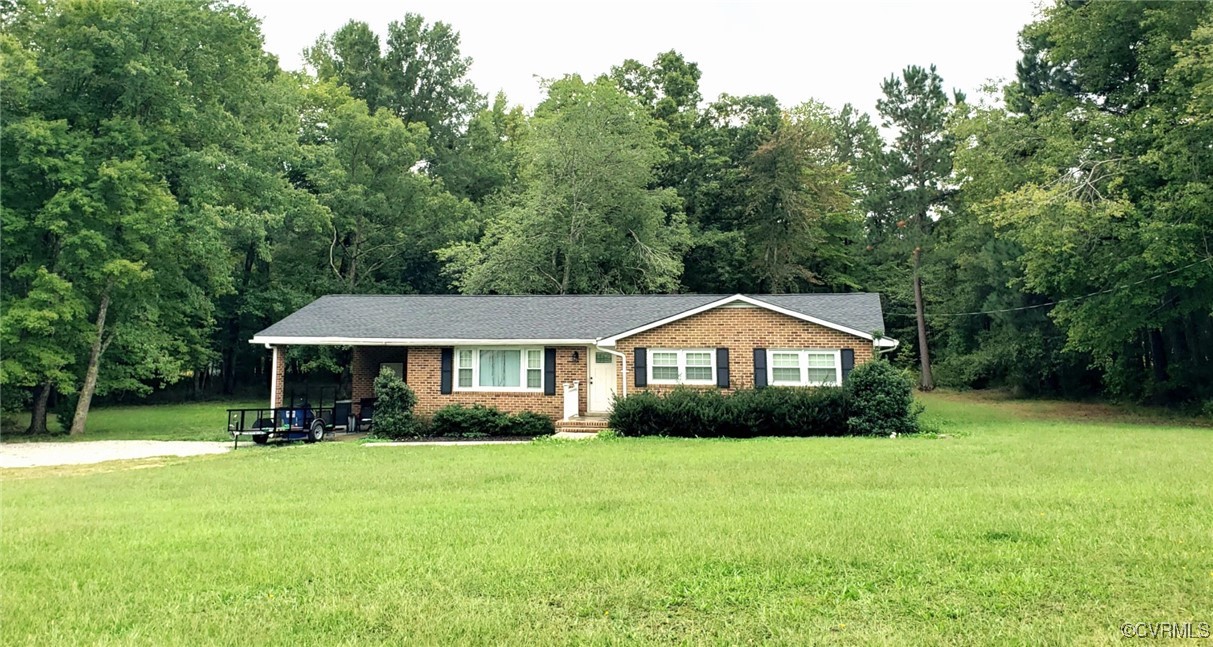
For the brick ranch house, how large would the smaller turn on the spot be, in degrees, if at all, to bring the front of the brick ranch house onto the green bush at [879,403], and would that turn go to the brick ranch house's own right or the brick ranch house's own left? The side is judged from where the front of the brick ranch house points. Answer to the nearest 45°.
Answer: approximately 45° to the brick ranch house's own left

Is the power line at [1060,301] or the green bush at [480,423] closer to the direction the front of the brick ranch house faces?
the green bush

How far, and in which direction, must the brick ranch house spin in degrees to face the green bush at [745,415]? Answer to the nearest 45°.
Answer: approximately 45° to its left

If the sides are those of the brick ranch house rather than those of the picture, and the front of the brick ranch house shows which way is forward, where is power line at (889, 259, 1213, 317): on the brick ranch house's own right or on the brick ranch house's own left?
on the brick ranch house's own left

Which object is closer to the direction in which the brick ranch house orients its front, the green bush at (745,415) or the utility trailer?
the green bush

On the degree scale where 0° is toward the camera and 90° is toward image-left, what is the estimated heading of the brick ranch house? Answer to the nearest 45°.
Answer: approximately 0°
